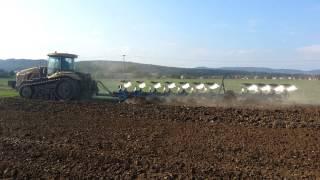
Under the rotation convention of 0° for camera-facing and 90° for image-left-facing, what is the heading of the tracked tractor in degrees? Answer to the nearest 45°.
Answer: approximately 90°
